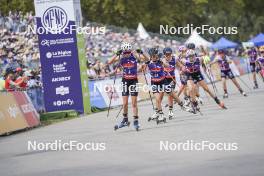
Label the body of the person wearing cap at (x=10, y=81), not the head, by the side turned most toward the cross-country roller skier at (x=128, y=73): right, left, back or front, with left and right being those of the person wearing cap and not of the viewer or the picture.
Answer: front

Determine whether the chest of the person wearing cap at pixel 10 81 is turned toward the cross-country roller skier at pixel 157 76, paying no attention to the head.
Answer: yes

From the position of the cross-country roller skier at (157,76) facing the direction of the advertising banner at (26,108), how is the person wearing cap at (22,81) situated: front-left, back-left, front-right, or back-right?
front-right

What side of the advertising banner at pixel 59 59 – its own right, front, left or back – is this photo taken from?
front

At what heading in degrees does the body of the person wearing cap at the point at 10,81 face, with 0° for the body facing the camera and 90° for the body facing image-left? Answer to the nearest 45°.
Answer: approximately 315°

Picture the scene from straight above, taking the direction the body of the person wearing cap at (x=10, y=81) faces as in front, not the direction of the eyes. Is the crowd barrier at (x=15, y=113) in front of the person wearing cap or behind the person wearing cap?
in front

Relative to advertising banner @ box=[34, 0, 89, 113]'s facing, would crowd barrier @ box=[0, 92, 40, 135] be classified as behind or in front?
in front

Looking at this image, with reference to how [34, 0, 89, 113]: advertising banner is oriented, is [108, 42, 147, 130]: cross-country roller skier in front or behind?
in front

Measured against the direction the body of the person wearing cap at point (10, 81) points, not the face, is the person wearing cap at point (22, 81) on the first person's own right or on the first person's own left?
on the first person's own left
